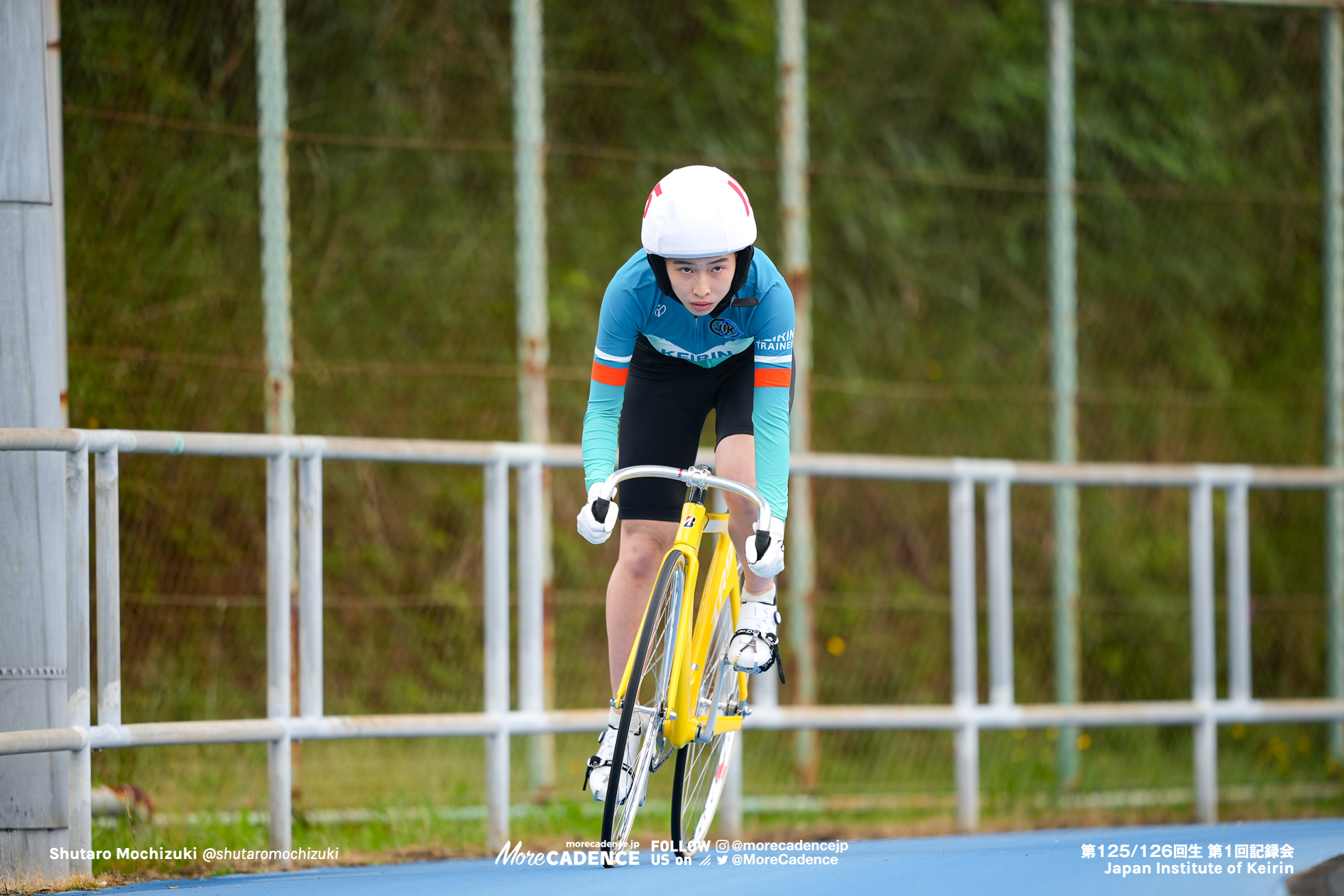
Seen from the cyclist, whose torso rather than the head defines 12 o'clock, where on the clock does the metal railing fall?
The metal railing is roughly at 5 o'clock from the cyclist.

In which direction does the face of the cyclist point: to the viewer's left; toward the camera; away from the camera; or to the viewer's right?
toward the camera

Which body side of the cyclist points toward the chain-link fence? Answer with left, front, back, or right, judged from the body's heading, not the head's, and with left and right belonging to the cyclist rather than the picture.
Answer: back

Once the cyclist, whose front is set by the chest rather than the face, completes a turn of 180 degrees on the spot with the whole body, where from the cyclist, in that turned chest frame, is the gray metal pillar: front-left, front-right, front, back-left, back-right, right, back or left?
left

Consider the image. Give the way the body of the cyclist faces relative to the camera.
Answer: toward the camera
